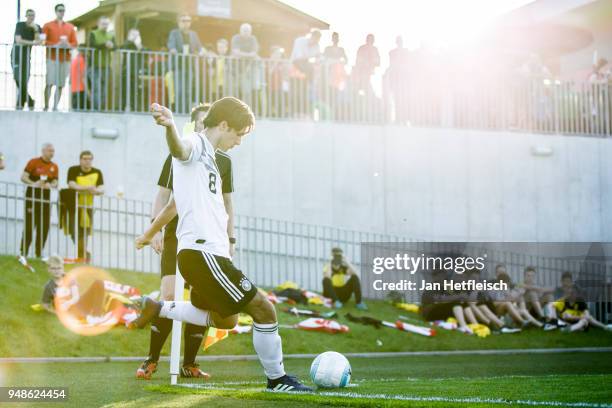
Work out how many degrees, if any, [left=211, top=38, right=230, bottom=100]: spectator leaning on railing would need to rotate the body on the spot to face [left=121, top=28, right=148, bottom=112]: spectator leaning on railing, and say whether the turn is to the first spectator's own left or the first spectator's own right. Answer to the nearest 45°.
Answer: approximately 90° to the first spectator's own right

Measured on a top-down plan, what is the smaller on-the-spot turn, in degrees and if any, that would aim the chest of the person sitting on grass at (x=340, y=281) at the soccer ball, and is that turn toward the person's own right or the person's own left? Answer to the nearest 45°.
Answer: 0° — they already face it

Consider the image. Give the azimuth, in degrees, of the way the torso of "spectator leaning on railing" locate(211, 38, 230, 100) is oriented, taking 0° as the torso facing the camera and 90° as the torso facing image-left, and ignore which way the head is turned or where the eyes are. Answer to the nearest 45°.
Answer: approximately 0°

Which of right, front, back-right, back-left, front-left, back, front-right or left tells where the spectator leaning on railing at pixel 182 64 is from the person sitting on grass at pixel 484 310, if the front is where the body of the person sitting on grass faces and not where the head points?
back-right

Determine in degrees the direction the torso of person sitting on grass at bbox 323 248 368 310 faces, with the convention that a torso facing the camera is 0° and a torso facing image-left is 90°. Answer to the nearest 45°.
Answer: approximately 0°

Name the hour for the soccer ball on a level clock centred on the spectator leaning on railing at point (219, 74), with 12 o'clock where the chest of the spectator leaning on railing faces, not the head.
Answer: The soccer ball is roughly at 12 o'clock from the spectator leaning on railing.

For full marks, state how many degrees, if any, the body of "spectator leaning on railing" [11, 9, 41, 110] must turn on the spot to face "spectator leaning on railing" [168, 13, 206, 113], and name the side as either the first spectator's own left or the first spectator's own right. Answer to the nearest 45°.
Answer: approximately 45° to the first spectator's own left

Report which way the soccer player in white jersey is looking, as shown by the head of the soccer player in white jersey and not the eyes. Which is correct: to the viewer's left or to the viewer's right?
to the viewer's right
